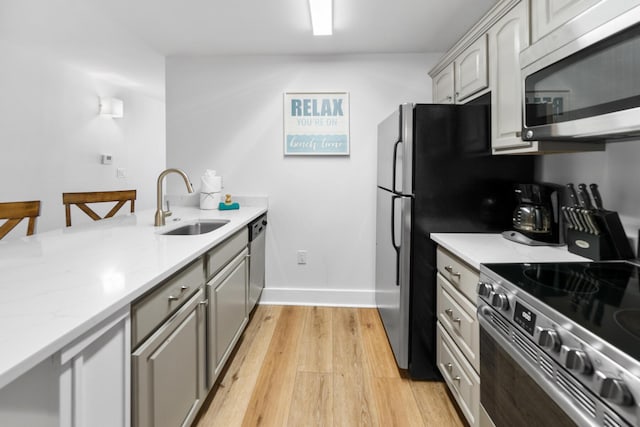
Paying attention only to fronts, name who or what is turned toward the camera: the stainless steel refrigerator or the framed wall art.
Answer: the framed wall art

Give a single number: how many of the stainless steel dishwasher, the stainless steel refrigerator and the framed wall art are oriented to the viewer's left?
1

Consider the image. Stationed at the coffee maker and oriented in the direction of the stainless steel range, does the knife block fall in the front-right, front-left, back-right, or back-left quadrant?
front-left

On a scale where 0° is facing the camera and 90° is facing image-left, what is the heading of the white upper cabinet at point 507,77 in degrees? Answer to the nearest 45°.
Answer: approximately 45°

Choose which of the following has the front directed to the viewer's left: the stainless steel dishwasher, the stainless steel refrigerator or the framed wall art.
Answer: the stainless steel refrigerator

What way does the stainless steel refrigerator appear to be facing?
to the viewer's left

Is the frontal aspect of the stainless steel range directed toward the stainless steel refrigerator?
no

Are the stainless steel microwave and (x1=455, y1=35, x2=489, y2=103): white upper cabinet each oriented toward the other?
no

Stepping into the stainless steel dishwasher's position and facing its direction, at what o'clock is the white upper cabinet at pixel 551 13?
The white upper cabinet is roughly at 2 o'clock from the stainless steel dishwasher.

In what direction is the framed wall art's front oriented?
toward the camera

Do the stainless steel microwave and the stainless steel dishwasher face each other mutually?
no

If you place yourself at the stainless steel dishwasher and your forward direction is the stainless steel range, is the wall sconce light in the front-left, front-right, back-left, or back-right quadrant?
back-right

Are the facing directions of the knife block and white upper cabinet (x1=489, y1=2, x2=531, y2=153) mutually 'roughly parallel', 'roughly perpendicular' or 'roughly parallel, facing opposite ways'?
roughly parallel

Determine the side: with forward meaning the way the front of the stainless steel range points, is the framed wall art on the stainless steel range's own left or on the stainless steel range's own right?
on the stainless steel range's own right

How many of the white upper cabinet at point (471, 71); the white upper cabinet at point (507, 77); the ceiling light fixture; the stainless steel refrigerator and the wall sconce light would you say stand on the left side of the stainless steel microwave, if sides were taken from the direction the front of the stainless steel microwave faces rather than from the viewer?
0
